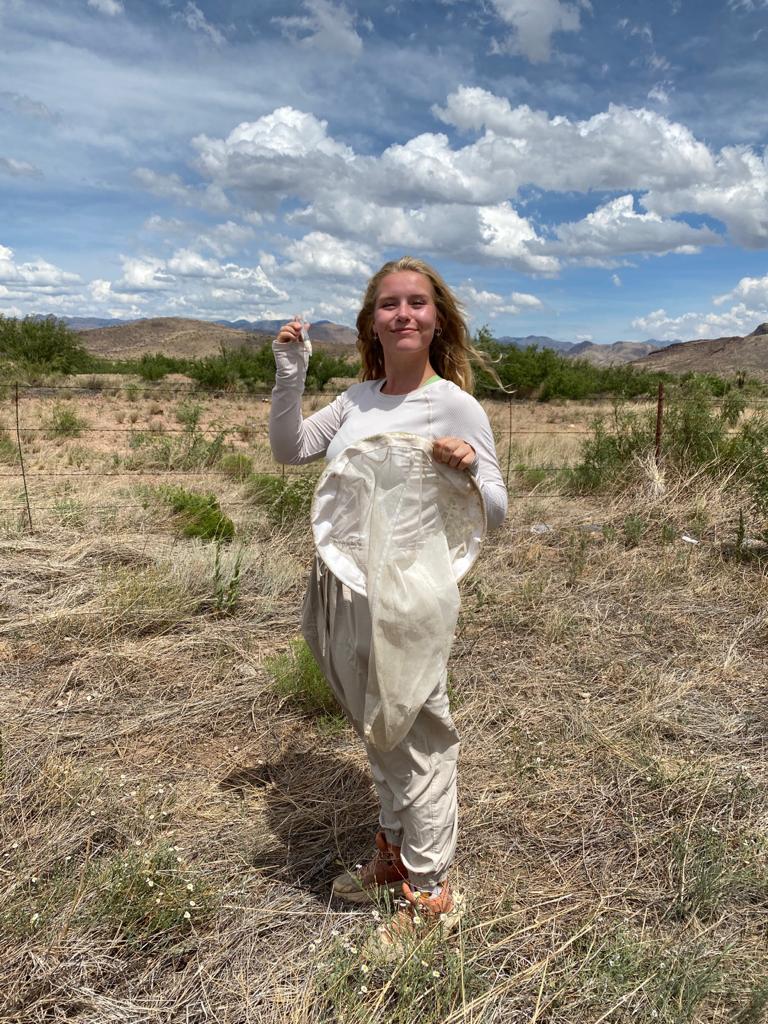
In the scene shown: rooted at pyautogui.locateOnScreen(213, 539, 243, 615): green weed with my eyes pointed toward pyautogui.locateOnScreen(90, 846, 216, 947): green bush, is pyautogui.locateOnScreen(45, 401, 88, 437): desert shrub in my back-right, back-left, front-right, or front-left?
back-right

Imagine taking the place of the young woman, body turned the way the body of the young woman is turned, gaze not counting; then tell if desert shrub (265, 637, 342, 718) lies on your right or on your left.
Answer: on your right

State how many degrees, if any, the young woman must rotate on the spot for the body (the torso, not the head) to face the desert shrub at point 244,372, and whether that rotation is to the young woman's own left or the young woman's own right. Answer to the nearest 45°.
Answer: approximately 135° to the young woman's own right

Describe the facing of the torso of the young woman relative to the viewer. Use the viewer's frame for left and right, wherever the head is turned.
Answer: facing the viewer and to the left of the viewer

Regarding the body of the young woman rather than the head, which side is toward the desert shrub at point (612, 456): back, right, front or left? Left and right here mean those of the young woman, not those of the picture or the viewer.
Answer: back

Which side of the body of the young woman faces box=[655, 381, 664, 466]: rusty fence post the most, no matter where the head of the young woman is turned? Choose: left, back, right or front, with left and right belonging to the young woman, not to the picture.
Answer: back

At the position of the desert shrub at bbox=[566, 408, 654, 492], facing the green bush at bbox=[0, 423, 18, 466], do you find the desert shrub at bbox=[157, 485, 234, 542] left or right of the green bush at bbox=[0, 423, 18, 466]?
left

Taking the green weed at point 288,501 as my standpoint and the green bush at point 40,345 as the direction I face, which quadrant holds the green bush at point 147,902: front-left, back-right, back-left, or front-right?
back-left

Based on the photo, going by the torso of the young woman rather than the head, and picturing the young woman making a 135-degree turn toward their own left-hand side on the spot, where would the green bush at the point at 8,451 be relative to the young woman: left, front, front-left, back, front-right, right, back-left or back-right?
back-left

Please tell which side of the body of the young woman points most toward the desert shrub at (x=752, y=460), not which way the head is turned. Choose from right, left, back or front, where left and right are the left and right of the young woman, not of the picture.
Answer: back
